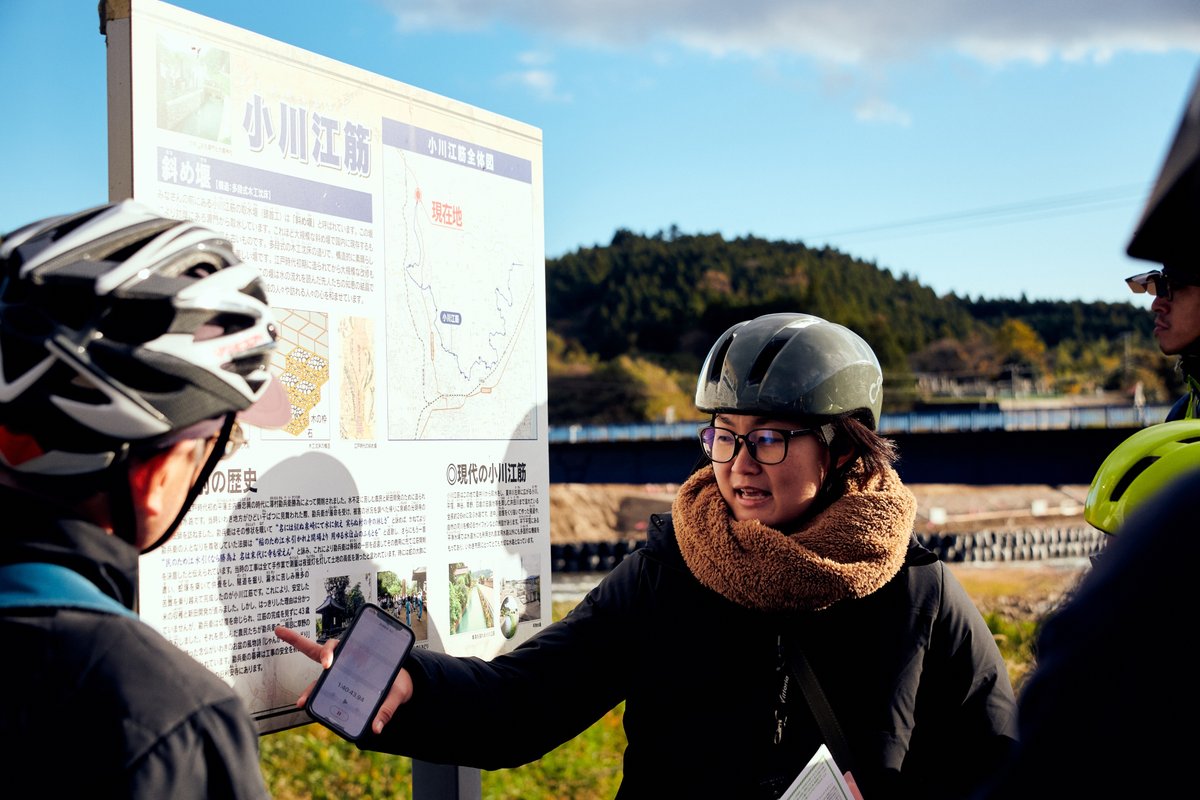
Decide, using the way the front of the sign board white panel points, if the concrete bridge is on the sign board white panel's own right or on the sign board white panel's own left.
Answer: on the sign board white panel's own left

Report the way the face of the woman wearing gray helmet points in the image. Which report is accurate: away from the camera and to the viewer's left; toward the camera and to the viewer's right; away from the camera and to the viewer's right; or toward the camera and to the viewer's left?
toward the camera and to the viewer's left

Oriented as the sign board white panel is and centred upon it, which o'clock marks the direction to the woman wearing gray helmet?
The woman wearing gray helmet is roughly at 11 o'clock from the sign board white panel.

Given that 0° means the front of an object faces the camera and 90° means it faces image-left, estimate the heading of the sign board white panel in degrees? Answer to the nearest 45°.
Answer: approximately 315°

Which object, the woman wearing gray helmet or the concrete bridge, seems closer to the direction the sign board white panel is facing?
the woman wearing gray helmet
